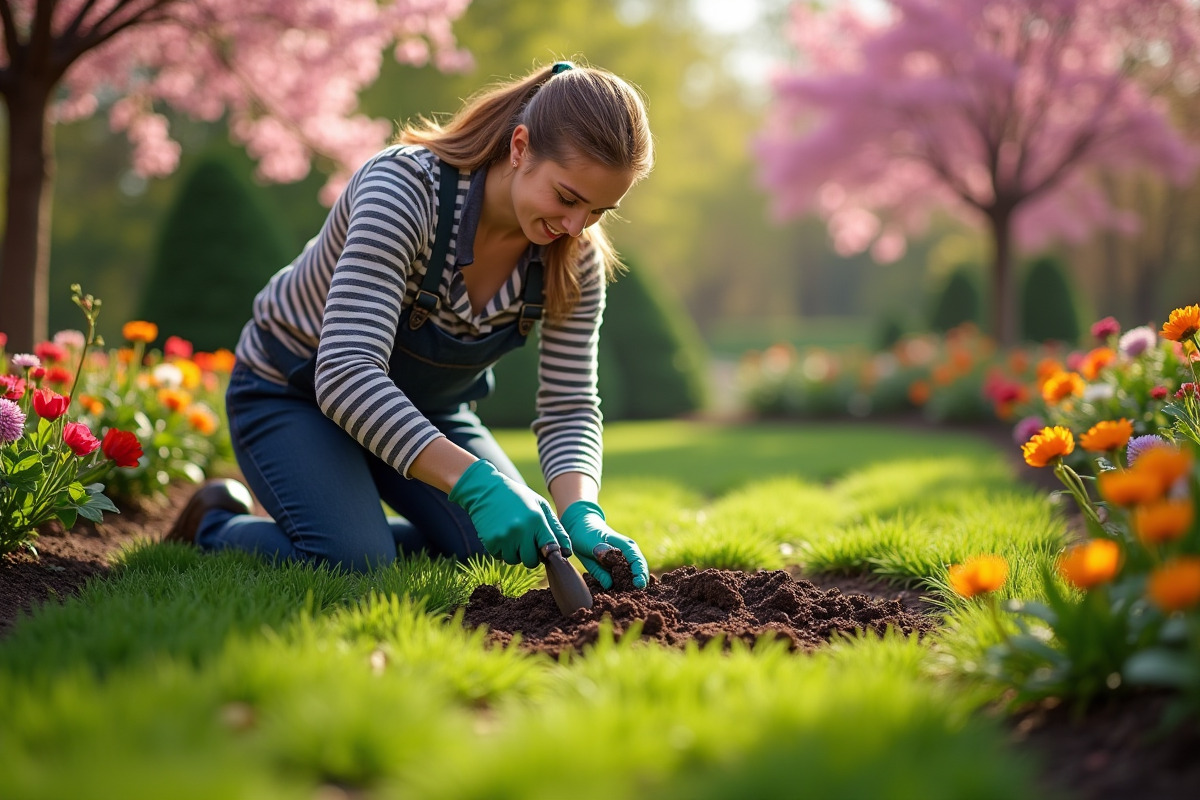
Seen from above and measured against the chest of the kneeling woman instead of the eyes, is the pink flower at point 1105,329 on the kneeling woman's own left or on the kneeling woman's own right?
on the kneeling woman's own left

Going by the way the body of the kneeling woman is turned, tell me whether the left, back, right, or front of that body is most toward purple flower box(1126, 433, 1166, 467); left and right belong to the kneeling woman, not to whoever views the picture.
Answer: front

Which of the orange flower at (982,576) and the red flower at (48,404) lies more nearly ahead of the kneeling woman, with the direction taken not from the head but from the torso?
the orange flower

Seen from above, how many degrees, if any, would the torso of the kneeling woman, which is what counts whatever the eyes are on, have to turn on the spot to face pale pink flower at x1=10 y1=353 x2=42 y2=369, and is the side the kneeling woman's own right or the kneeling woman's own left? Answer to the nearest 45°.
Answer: approximately 135° to the kneeling woman's own right

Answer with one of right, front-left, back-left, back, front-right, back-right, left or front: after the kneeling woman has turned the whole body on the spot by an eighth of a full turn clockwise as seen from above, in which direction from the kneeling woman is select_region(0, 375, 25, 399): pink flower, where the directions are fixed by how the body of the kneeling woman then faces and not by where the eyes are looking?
right

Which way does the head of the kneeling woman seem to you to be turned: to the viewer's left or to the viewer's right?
to the viewer's right

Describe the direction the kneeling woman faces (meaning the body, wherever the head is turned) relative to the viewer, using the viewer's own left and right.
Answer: facing the viewer and to the right of the viewer

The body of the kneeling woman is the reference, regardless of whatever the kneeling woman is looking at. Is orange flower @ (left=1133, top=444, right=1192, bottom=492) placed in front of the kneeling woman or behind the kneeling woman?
in front

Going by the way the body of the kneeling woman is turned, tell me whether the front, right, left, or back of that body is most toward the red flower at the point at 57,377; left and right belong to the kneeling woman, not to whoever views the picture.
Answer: back

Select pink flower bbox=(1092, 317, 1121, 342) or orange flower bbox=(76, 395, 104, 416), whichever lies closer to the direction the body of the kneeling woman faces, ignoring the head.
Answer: the pink flower

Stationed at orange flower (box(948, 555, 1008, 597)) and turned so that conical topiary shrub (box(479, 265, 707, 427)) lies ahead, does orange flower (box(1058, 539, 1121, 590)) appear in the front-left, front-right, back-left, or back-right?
back-right
